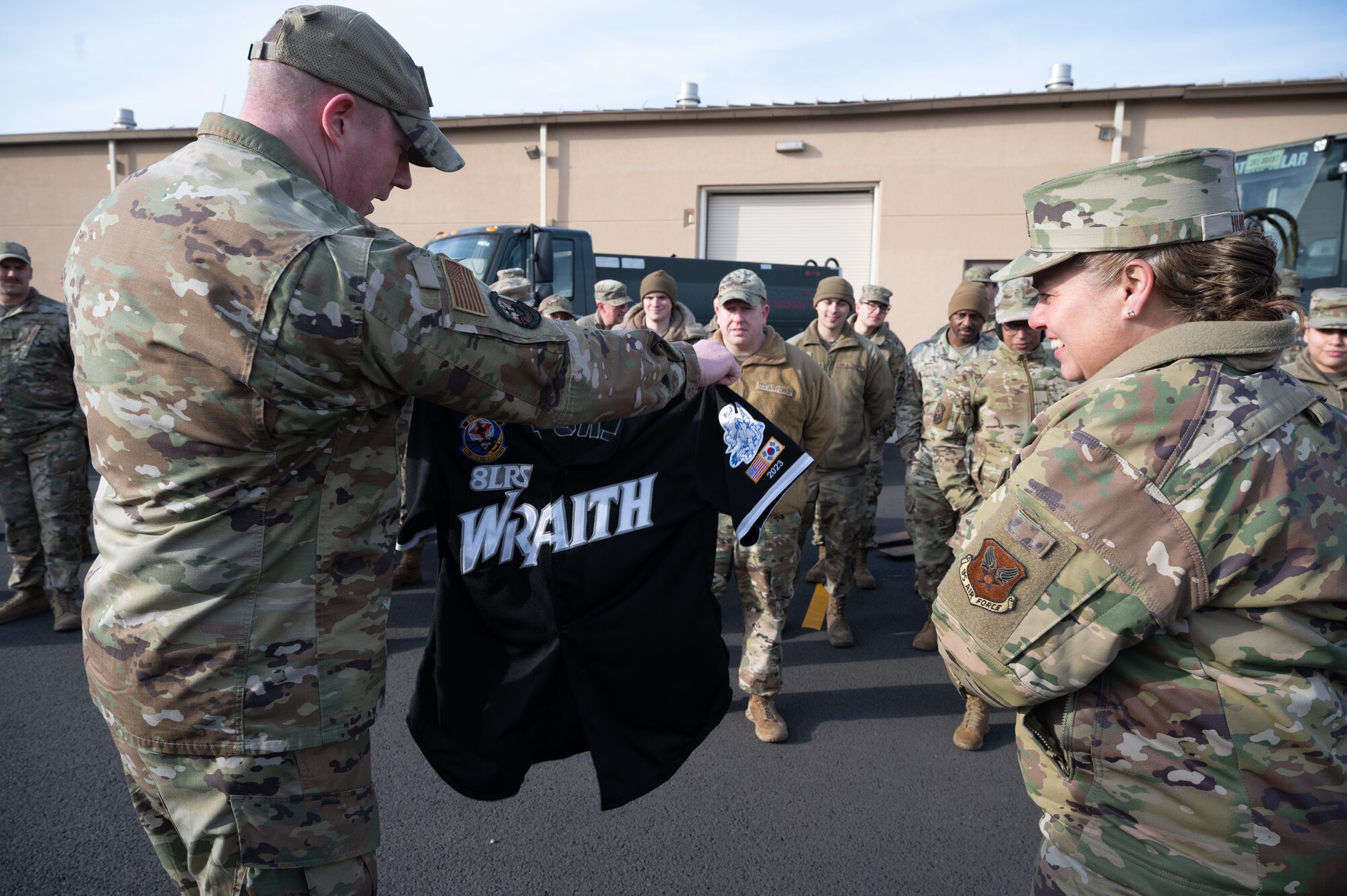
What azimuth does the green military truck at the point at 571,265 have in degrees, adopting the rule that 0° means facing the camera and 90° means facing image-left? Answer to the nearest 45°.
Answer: approximately 45°

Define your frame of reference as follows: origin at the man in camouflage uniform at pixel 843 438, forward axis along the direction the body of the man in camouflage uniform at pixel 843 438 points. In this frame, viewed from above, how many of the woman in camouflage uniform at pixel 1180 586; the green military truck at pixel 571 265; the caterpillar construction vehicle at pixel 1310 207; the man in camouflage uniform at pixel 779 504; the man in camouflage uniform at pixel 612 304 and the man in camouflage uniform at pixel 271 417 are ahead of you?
3

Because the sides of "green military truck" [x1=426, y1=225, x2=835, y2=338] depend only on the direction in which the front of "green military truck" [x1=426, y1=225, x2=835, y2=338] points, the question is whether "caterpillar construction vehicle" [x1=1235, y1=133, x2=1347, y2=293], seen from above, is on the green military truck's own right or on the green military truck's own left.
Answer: on the green military truck's own left

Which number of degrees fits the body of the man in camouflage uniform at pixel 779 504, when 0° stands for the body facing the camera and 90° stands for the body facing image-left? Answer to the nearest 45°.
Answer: approximately 0°

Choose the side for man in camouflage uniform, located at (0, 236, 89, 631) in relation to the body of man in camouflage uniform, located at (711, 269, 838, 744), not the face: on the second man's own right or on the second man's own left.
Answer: on the second man's own right
